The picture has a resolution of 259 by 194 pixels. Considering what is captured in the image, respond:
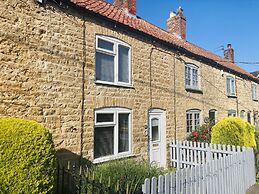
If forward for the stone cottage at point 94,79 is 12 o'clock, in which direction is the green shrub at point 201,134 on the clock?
The green shrub is roughly at 9 o'clock from the stone cottage.

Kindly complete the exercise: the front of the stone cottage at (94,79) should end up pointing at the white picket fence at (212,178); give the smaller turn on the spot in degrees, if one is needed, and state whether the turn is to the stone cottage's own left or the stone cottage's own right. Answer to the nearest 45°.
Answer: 0° — it already faces it

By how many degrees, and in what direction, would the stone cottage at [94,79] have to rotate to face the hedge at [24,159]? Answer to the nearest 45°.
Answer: approximately 45° to its right

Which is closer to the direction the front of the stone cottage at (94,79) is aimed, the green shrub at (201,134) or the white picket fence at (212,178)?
the white picket fence

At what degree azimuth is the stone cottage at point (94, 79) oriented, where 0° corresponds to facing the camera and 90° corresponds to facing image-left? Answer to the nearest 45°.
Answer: approximately 315°

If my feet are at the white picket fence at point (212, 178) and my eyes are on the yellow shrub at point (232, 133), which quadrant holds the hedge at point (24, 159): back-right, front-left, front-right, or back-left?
back-left
